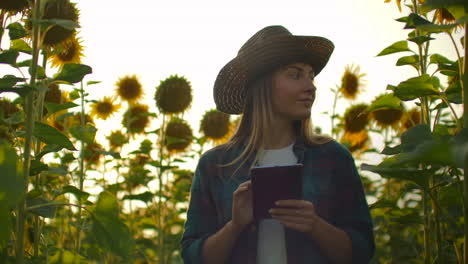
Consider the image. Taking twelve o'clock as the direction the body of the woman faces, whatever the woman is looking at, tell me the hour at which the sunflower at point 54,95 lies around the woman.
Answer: The sunflower is roughly at 4 o'clock from the woman.

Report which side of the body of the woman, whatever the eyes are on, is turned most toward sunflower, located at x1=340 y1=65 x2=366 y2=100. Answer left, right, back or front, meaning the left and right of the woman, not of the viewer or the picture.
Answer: back

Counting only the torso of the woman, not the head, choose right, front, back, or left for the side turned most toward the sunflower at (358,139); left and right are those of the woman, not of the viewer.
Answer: back

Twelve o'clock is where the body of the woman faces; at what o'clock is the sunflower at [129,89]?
The sunflower is roughly at 5 o'clock from the woman.

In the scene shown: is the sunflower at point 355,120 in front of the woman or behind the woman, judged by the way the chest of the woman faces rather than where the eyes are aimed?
behind

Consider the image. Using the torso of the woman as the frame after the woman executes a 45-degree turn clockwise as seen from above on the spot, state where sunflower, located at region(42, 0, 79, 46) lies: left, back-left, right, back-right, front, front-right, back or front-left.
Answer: front-right

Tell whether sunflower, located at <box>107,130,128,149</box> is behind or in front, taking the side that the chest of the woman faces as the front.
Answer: behind

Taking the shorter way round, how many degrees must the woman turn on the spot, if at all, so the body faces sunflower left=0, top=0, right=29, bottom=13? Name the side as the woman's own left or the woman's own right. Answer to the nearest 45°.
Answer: approximately 90° to the woman's own right

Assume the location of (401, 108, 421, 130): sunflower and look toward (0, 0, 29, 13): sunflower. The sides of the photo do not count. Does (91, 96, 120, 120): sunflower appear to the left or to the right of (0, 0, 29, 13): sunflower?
right

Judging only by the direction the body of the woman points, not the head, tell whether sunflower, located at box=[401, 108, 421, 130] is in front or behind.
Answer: behind

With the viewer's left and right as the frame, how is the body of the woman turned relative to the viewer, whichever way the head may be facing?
facing the viewer

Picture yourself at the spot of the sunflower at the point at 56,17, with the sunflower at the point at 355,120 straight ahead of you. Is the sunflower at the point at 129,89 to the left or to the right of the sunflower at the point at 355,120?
left

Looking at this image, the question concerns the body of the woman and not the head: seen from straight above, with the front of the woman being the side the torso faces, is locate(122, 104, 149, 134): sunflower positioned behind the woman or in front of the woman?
behind
